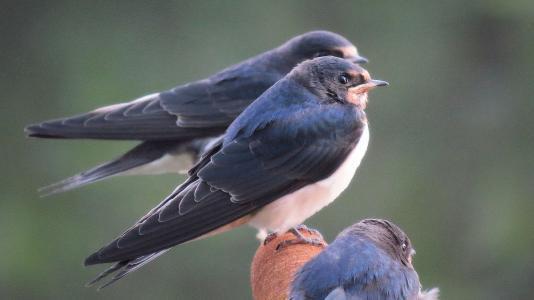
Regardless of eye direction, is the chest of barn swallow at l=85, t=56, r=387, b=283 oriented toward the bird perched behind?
no

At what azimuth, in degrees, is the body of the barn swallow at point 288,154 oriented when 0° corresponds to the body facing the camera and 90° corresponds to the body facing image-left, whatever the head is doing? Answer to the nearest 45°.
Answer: approximately 270°

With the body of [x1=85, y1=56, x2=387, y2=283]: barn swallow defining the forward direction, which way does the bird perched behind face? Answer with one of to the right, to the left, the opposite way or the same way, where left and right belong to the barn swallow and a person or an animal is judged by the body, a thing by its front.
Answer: the same way

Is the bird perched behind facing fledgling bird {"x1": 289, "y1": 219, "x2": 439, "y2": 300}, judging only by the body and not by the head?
no

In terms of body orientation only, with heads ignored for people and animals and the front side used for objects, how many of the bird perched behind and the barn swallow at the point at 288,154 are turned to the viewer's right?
2

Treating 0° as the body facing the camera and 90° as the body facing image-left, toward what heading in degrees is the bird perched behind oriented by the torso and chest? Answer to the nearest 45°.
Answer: approximately 270°
